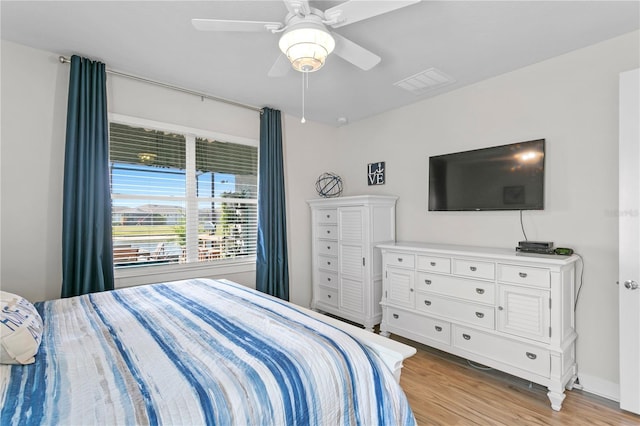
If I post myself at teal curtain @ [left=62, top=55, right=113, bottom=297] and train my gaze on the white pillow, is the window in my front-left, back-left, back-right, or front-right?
back-left

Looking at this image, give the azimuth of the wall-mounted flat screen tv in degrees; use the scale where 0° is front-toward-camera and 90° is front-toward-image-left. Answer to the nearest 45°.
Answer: approximately 45°

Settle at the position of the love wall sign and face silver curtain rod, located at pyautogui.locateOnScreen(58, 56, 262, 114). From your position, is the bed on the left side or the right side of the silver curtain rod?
left

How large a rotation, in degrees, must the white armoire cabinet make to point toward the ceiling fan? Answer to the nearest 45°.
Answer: approximately 45° to its left

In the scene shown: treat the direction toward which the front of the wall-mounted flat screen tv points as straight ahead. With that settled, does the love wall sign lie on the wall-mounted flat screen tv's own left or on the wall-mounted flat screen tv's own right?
on the wall-mounted flat screen tv's own right

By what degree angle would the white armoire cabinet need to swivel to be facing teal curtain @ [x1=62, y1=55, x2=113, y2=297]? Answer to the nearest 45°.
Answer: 0° — it already faces it

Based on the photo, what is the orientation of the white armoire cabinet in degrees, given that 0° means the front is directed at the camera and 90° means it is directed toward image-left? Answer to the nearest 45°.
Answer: approximately 45°

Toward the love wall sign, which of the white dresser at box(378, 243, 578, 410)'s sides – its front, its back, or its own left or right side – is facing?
right
